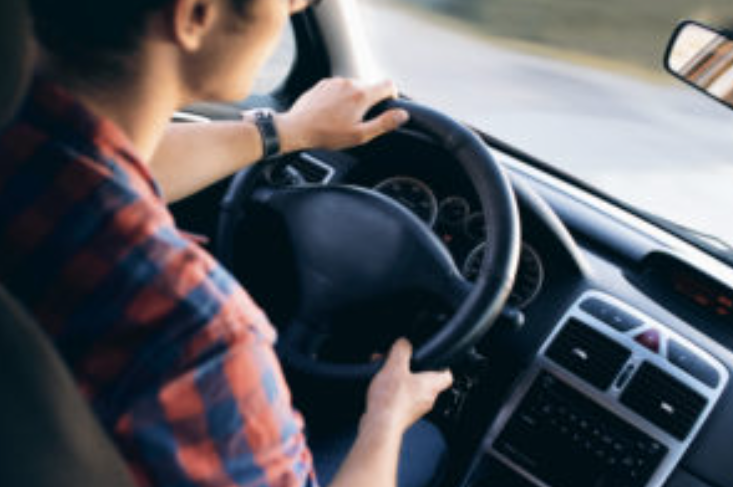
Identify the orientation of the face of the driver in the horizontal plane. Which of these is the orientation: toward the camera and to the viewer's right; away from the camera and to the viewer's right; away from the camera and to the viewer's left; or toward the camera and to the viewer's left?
away from the camera and to the viewer's right

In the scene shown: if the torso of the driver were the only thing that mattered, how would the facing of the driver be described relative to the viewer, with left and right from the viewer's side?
facing away from the viewer and to the right of the viewer
